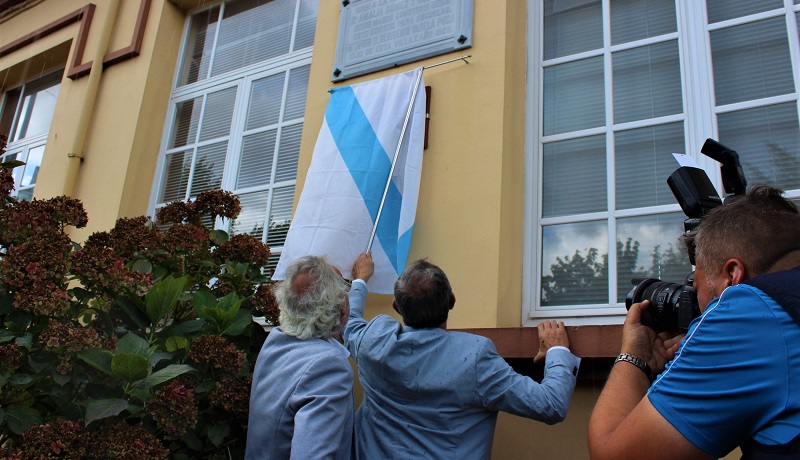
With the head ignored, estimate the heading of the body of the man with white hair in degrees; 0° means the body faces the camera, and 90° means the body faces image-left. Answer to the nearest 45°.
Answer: approximately 225°

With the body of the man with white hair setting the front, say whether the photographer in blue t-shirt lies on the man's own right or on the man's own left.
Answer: on the man's own right

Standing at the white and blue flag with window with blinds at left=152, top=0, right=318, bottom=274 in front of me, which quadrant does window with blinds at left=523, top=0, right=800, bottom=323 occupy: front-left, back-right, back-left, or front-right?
back-right

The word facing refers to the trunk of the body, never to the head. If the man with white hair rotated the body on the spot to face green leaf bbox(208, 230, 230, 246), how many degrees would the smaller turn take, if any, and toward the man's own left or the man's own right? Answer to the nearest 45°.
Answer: approximately 90° to the man's own left

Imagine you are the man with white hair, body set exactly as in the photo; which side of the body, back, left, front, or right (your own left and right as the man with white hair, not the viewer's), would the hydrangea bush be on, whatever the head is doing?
left

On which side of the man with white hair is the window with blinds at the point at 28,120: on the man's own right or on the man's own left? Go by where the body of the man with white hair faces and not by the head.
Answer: on the man's own left

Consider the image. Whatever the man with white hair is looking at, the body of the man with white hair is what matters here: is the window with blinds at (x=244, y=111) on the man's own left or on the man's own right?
on the man's own left
